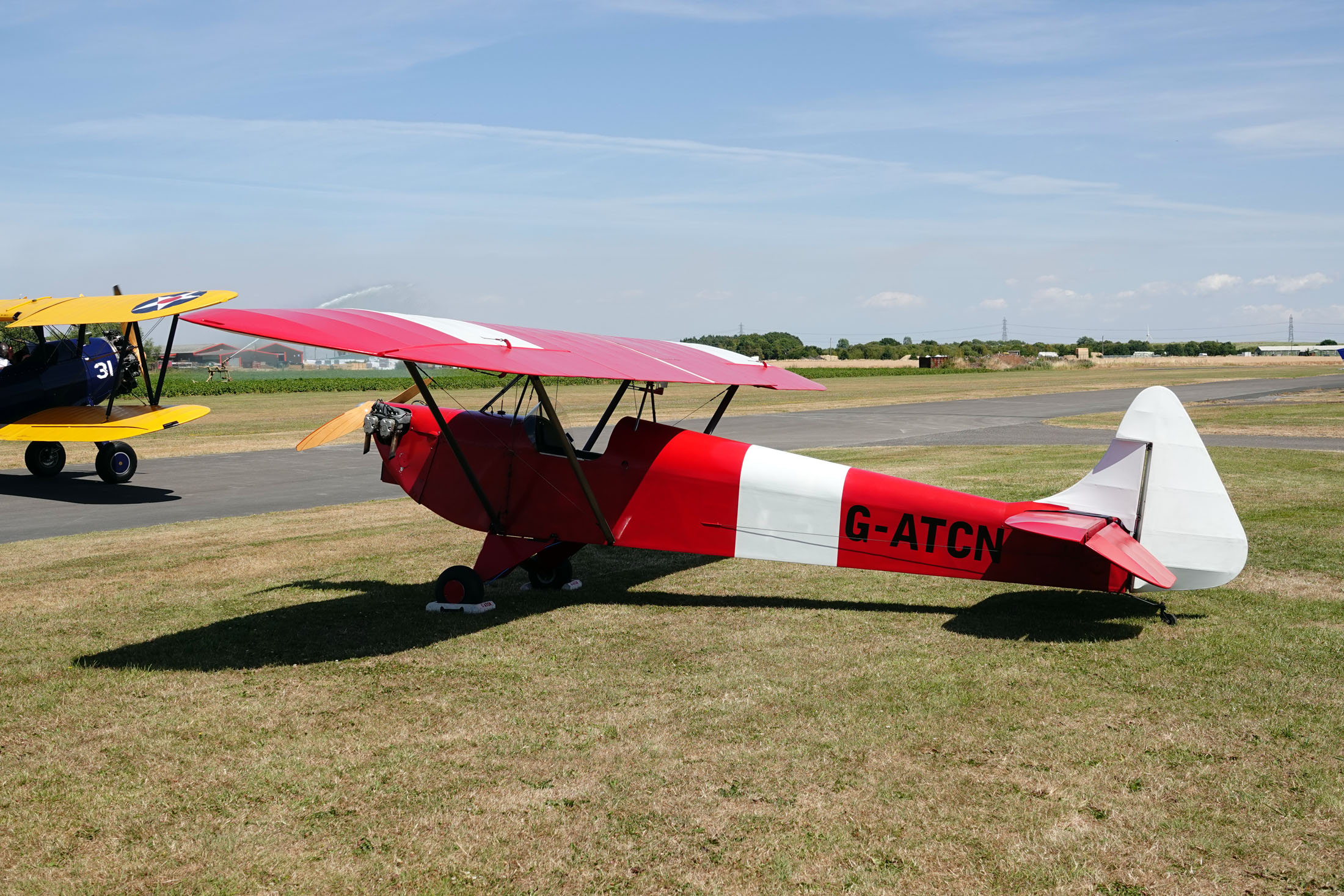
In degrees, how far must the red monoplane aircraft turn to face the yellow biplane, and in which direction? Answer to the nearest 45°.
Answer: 0° — it already faces it

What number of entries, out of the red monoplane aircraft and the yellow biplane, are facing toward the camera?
0

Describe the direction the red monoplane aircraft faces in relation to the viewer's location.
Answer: facing away from the viewer and to the left of the viewer

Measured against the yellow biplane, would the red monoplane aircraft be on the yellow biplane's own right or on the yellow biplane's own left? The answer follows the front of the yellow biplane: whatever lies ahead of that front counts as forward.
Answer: on the yellow biplane's own right
